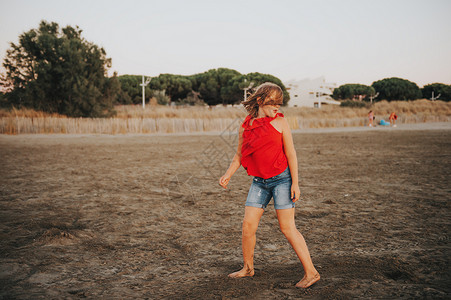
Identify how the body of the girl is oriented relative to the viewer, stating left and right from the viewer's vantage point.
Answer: facing the viewer and to the left of the viewer

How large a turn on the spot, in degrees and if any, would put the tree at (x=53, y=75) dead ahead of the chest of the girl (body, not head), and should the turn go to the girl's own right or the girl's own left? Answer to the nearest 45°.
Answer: approximately 90° to the girl's own right

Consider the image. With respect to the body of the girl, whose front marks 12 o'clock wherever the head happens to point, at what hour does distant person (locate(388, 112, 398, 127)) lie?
The distant person is roughly at 5 o'clock from the girl.
